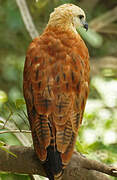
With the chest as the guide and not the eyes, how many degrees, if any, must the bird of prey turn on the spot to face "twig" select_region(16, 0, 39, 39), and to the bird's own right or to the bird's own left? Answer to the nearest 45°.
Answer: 0° — it already faces it

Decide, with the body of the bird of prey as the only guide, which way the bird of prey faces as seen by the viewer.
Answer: away from the camera
